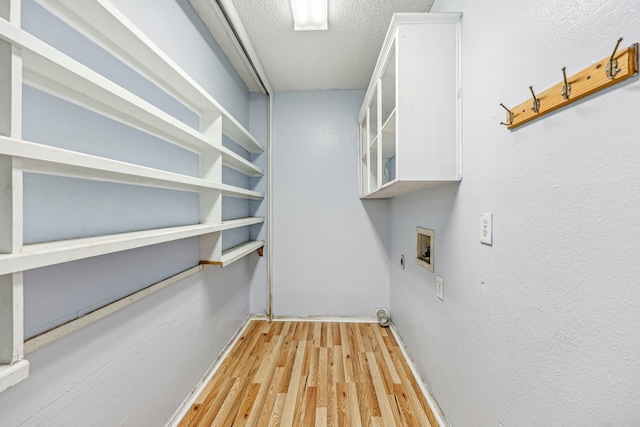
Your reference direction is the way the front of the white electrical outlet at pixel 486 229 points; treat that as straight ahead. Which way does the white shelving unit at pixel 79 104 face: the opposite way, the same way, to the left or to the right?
the opposite way

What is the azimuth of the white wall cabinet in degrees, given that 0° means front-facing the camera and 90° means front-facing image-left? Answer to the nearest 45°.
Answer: approximately 90°

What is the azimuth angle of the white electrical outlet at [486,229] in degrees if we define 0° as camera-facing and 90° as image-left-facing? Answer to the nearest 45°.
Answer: approximately 45°

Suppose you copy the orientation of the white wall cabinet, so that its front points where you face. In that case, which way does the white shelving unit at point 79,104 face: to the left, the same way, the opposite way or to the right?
the opposite way

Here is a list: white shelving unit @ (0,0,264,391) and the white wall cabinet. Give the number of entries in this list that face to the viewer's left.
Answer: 1

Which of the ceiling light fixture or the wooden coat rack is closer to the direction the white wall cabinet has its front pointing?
the ceiling light fixture

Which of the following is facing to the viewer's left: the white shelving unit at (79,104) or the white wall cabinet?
the white wall cabinet

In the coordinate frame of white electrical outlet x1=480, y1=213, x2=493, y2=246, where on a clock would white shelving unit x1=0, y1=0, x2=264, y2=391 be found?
The white shelving unit is roughly at 12 o'clock from the white electrical outlet.

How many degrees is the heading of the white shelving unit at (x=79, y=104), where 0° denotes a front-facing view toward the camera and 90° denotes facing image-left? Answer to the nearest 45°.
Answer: approximately 315°
